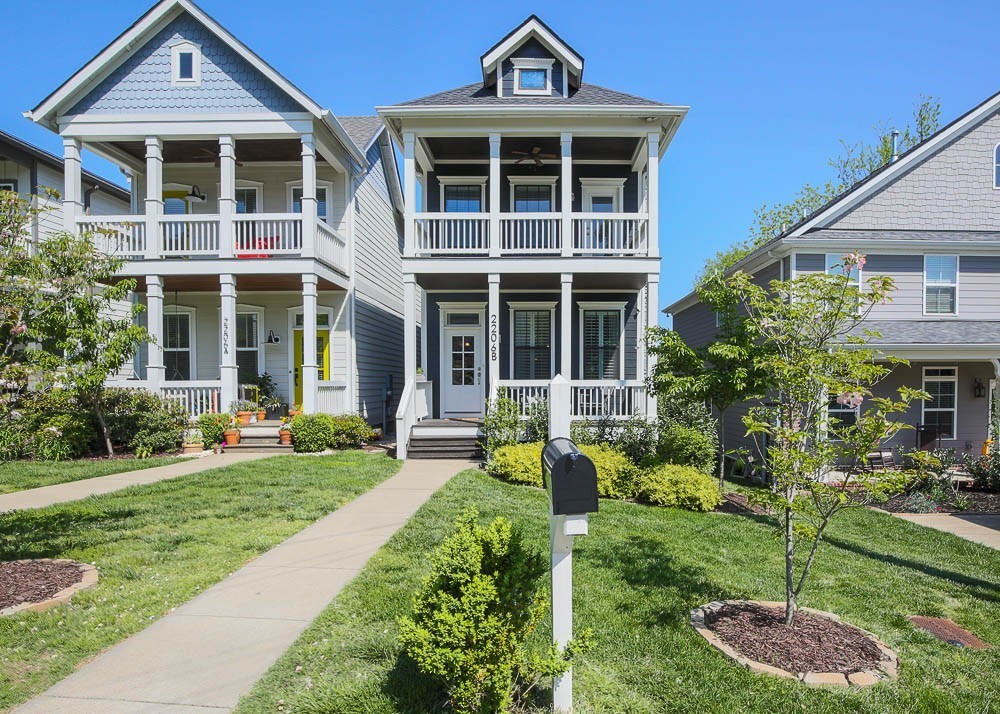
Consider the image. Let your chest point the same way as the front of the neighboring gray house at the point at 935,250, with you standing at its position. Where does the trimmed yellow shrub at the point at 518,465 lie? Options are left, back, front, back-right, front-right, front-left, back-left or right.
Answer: front-right

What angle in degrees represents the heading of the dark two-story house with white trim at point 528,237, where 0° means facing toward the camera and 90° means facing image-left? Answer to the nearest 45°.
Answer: approximately 0°

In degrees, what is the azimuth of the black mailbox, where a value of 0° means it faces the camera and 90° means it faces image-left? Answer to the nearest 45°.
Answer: approximately 0°
